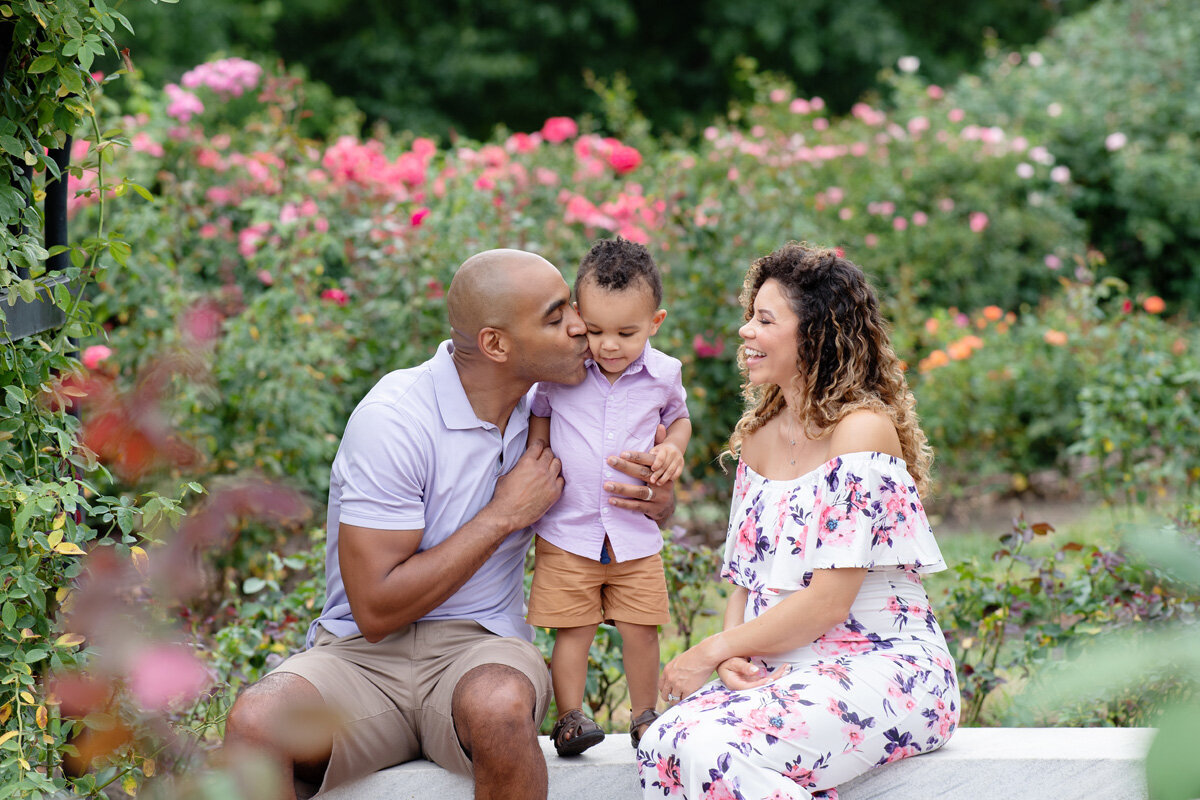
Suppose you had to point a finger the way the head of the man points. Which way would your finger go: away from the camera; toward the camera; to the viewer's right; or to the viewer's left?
to the viewer's right

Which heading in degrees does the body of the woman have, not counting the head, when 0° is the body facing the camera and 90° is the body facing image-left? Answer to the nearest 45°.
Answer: approximately 45°

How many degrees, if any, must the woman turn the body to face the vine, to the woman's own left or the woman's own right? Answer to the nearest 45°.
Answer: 0° — they already face it

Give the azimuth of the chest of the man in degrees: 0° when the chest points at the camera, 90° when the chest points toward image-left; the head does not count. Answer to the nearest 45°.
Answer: approximately 315°
